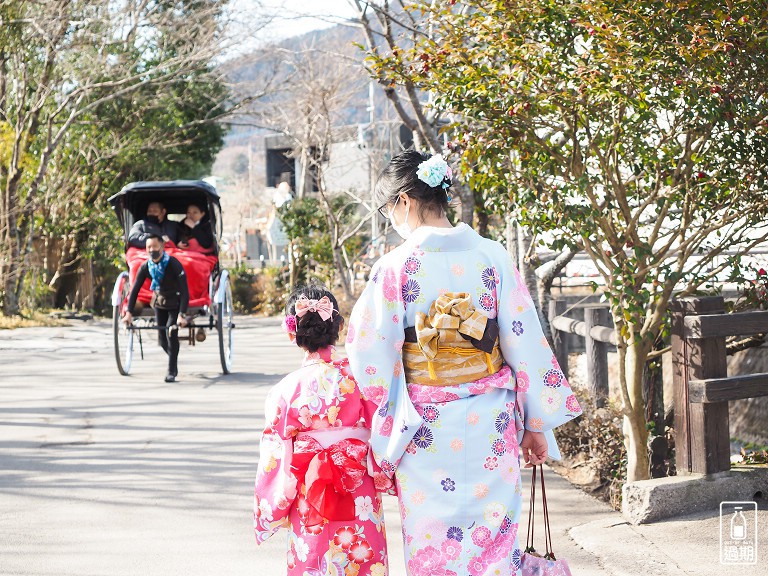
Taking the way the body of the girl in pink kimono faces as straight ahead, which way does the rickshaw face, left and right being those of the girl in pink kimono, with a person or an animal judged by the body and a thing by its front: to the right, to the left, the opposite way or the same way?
the opposite way

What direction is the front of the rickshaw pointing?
toward the camera

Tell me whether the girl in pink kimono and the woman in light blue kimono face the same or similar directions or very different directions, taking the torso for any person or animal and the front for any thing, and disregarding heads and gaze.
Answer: same or similar directions

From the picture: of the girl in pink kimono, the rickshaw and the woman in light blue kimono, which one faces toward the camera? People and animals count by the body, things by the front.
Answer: the rickshaw

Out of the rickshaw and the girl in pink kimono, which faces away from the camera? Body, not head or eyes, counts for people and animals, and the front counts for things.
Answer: the girl in pink kimono

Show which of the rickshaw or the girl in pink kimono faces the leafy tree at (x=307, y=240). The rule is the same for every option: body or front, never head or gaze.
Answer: the girl in pink kimono

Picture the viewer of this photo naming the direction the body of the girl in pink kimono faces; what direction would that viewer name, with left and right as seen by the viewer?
facing away from the viewer

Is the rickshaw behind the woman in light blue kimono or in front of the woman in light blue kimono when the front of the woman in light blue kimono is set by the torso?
in front

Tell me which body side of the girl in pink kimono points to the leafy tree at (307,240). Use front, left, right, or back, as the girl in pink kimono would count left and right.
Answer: front

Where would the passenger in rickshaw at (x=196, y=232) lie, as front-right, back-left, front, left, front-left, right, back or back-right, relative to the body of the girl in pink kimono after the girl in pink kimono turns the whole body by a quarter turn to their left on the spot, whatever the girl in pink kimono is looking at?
right

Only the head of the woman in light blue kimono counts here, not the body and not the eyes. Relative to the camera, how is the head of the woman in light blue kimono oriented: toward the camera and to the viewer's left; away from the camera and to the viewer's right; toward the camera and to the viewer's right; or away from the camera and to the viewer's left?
away from the camera and to the viewer's left

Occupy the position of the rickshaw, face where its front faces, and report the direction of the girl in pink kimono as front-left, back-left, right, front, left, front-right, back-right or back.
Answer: front

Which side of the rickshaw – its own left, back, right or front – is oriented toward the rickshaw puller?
front

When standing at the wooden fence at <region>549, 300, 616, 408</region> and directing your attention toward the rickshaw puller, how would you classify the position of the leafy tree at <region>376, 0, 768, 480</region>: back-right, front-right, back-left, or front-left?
back-left

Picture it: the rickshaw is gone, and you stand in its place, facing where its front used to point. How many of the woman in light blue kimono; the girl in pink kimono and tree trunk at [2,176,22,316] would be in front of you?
2

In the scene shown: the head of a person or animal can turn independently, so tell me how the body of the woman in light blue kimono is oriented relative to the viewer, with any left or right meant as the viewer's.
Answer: facing away from the viewer

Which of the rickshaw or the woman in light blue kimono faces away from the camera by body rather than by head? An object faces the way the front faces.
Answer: the woman in light blue kimono
